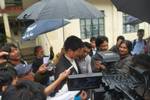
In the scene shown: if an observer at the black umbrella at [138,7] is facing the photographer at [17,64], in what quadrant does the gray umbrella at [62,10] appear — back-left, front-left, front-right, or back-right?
front-right

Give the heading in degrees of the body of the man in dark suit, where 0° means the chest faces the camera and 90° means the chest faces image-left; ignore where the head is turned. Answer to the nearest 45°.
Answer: approximately 315°
